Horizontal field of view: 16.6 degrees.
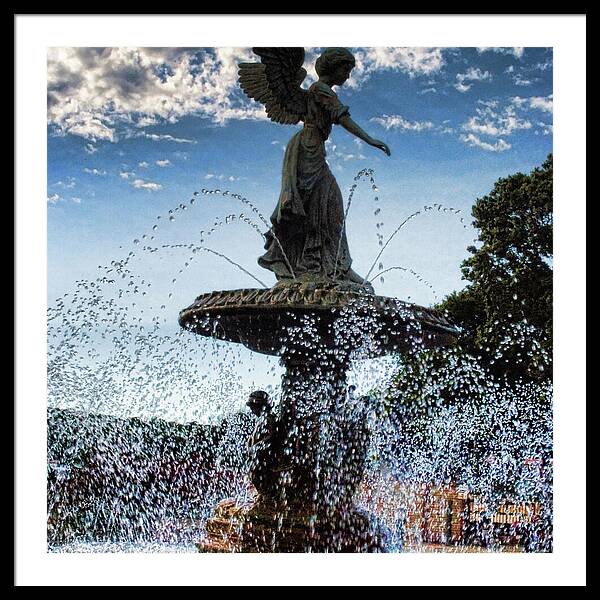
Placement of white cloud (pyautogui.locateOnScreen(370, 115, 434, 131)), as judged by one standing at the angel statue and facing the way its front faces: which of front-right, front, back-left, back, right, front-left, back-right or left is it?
left

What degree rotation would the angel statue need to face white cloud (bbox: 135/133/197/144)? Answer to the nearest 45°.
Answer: approximately 90° to its left

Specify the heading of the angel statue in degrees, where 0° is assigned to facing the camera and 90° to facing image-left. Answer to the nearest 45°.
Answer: approximately 270°
